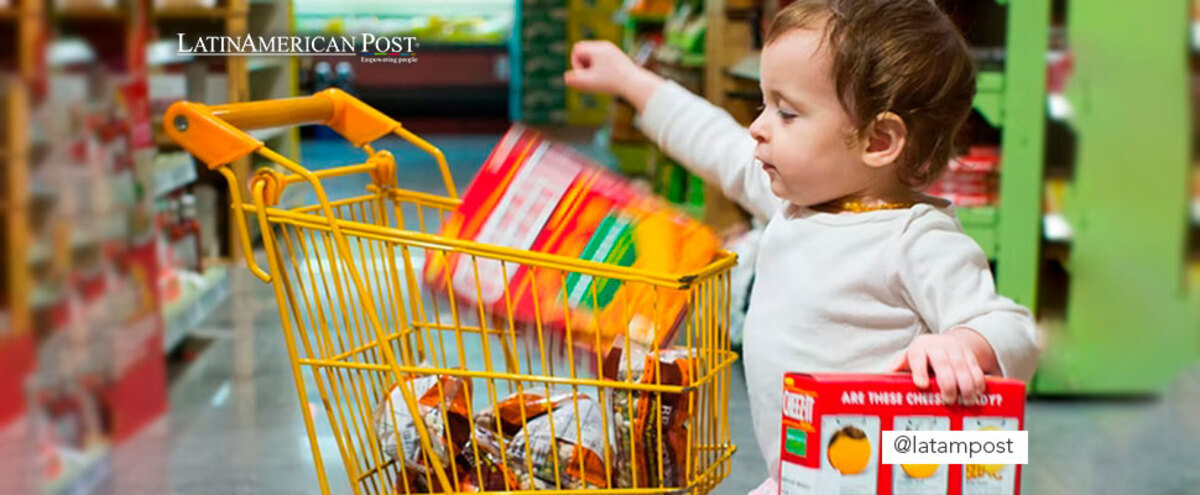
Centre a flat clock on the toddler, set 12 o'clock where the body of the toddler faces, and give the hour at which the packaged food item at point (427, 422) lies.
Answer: The packaged food item is roughly at 1 o'clock from the toddler.

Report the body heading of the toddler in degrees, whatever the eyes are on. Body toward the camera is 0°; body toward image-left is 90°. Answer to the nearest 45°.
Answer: approximately 45°

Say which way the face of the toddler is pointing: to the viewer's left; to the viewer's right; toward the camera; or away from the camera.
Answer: to the viewer's left

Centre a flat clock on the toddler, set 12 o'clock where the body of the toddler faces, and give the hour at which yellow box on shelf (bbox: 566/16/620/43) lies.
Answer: The yellow box on shelf is roughly at 4 o'clock from the toddler.

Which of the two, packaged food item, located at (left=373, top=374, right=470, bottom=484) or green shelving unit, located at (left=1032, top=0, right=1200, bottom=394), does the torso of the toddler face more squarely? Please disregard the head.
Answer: the packaged food item

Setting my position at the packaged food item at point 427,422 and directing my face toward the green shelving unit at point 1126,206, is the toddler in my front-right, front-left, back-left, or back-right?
front-right

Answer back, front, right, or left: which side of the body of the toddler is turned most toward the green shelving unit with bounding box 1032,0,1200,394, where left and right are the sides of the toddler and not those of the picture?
back
